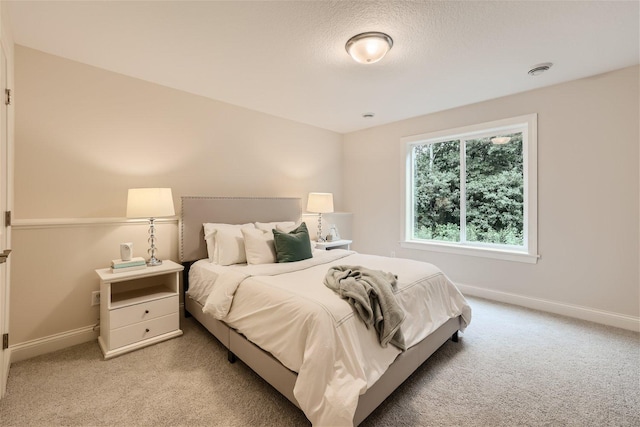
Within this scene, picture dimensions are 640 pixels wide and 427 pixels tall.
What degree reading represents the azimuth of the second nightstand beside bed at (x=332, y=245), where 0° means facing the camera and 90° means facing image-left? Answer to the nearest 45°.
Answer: approximately 315°

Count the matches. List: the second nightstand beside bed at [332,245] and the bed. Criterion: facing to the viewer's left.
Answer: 0

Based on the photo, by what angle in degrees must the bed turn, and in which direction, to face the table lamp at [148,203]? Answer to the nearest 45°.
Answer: approximately 135° to its right

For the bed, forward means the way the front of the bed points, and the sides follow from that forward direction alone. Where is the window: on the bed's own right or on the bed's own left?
on the bed's own left

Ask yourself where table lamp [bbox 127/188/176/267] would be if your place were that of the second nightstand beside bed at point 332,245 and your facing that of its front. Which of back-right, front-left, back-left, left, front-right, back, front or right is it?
right

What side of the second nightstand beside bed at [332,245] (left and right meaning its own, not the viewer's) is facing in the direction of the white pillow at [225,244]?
right

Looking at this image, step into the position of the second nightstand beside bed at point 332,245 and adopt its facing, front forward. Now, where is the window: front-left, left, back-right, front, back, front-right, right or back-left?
front-left

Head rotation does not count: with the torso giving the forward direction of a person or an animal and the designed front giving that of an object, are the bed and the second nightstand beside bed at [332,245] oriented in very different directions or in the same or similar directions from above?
same or similar directions

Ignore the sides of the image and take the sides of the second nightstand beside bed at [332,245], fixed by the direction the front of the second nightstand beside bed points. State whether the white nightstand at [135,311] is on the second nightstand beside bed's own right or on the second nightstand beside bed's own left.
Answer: on the second nightstand beside bed's own right

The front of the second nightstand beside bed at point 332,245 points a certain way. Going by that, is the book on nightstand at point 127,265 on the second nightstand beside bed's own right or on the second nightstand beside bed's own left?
on the second nightstand beside bed's own right

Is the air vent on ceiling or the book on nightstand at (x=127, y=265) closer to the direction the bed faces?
the air vent on ceiling

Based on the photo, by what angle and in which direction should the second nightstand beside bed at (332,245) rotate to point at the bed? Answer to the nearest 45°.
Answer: approximately 45° to its right

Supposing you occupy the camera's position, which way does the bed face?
facing the viewer and to the right of the viewer
